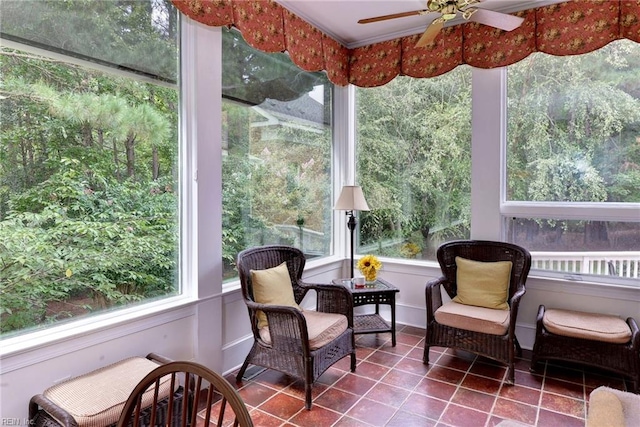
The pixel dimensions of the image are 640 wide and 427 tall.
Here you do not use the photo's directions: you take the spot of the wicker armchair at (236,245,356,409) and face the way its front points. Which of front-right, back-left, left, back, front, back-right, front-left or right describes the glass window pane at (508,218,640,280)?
front-left

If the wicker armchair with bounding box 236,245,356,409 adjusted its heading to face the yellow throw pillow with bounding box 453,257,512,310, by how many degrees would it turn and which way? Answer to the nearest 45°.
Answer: approximately 45° to its left

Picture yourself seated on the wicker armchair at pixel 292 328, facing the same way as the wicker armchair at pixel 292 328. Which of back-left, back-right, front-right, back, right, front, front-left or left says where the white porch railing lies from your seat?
front-left

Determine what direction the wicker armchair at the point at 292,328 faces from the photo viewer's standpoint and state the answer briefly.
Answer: facing the viewer and to the right of the viewer

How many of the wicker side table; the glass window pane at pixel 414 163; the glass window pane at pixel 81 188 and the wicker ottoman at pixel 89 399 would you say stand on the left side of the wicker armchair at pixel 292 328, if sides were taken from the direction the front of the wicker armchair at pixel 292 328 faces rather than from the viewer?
2

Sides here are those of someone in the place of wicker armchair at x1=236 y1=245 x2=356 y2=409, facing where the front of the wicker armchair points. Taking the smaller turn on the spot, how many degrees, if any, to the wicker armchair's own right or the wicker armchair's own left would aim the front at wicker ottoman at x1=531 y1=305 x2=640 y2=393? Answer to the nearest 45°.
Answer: approximately 45° to the wicker armchair's own left

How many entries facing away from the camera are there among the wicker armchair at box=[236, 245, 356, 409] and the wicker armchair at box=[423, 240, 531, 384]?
0

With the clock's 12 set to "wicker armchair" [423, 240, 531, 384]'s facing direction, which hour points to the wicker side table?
The wicker side table is roughly at 2 o'clock from the wicker armchair.

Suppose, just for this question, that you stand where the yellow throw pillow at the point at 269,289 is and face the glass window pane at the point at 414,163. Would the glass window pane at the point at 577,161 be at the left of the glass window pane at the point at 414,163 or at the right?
right

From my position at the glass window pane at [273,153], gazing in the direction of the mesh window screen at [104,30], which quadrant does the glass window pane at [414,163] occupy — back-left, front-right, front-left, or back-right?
back-left
